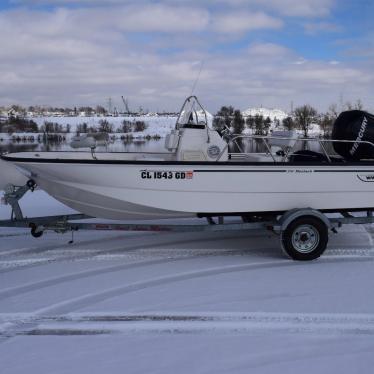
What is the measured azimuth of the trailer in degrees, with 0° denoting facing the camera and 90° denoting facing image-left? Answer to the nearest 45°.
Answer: approximately 90°

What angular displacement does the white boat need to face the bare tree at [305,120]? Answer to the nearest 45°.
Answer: approximately 90° to its right

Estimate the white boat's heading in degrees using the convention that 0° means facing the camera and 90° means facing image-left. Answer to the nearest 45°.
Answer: approximately 90°

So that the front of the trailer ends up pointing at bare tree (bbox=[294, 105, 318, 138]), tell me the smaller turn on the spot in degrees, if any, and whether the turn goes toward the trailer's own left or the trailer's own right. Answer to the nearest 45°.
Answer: approximately 90° to the trailer's own right
